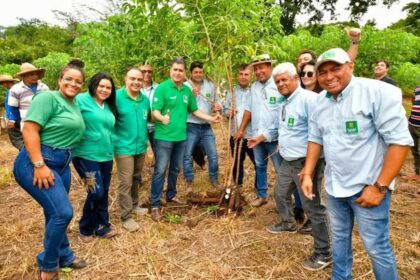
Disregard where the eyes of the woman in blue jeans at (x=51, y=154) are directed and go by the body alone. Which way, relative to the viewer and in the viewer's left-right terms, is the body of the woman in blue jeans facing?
facing the viewer and to the right of the viewer

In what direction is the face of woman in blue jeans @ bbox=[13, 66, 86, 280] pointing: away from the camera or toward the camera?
toward the camera

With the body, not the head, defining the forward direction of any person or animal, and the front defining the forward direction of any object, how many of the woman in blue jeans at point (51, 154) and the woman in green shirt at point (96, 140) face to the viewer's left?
0

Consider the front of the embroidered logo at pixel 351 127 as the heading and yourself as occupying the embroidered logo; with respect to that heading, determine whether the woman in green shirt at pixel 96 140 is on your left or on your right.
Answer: on your right

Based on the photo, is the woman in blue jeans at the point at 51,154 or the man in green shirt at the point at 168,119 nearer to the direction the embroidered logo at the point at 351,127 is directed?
the woman in blue jeans

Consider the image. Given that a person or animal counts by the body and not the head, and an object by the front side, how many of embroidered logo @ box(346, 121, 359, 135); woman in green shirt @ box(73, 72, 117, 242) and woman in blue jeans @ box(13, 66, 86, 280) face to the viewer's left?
0

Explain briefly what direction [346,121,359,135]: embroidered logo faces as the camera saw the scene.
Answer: facing the viewer
